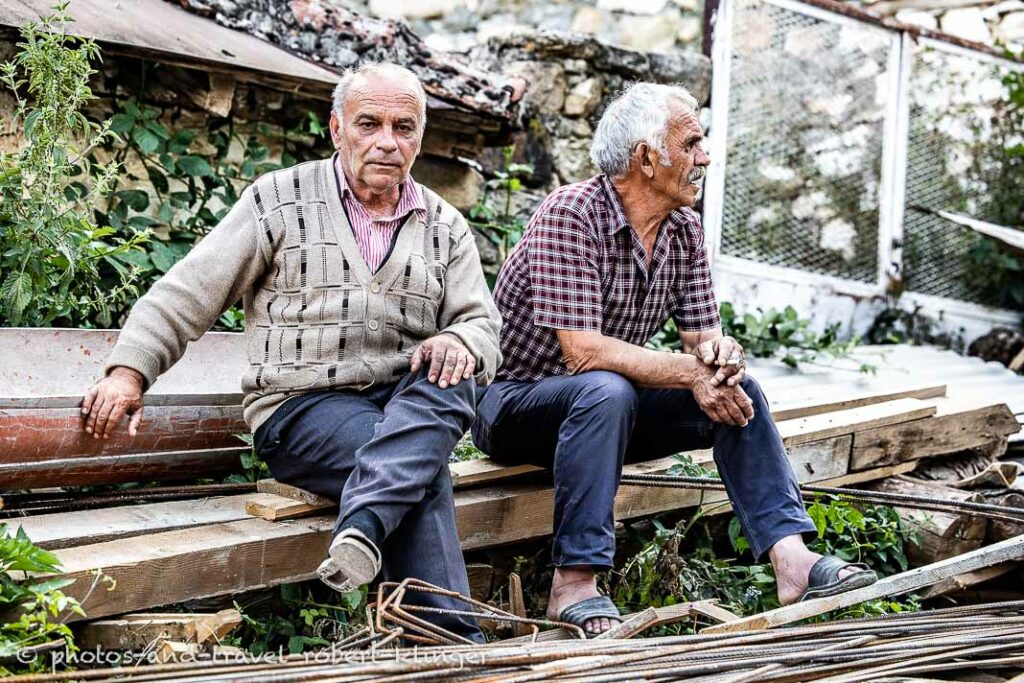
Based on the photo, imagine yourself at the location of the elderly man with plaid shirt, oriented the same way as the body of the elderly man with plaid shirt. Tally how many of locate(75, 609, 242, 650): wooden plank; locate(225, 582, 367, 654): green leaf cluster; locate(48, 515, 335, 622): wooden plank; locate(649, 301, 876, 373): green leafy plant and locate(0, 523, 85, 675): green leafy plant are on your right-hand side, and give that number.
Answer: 4

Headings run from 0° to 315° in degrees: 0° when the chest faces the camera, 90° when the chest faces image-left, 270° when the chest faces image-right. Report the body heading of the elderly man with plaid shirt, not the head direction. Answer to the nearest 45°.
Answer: approximately 315°

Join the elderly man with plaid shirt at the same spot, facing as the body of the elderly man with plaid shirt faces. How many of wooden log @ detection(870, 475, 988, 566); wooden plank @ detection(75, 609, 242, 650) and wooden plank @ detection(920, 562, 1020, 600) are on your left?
2

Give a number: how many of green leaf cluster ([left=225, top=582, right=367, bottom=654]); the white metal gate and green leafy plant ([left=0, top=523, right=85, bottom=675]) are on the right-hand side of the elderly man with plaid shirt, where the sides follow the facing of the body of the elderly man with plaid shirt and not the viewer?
2

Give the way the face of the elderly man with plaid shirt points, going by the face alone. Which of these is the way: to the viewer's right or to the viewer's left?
to the viewer's right

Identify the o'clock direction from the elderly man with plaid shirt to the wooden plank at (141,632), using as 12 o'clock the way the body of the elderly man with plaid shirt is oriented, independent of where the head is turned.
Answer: The wooden plank is roughly at 3 o'clock from the elderly man with plaid shirt.

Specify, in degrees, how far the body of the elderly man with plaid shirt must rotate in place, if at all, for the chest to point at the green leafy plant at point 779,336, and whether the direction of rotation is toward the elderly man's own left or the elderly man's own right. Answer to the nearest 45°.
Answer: approximately 135° to the elderly man's own left

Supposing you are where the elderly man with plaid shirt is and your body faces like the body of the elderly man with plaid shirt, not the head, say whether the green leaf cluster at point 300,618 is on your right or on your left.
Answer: on your right

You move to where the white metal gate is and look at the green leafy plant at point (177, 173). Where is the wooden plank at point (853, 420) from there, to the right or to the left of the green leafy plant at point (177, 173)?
left

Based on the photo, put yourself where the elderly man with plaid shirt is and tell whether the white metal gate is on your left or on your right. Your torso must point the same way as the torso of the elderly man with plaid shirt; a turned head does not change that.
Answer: on your left

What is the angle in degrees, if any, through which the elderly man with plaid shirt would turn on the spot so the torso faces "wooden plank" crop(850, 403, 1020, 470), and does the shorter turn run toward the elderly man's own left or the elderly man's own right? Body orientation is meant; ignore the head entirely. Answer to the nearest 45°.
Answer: approximately 90° to the elderly man's own left

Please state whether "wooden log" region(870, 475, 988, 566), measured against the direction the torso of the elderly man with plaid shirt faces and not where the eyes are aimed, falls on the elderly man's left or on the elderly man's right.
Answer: on the elderly man's left

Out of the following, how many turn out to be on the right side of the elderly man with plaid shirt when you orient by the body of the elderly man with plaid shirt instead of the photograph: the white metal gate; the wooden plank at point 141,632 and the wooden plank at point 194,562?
2

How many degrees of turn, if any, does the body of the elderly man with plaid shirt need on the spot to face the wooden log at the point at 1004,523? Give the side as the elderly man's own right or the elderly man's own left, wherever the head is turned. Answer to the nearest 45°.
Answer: approximately 90° to the elderly man's own left

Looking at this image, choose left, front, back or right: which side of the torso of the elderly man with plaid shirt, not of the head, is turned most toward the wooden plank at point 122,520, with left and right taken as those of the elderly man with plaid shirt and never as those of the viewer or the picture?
right
